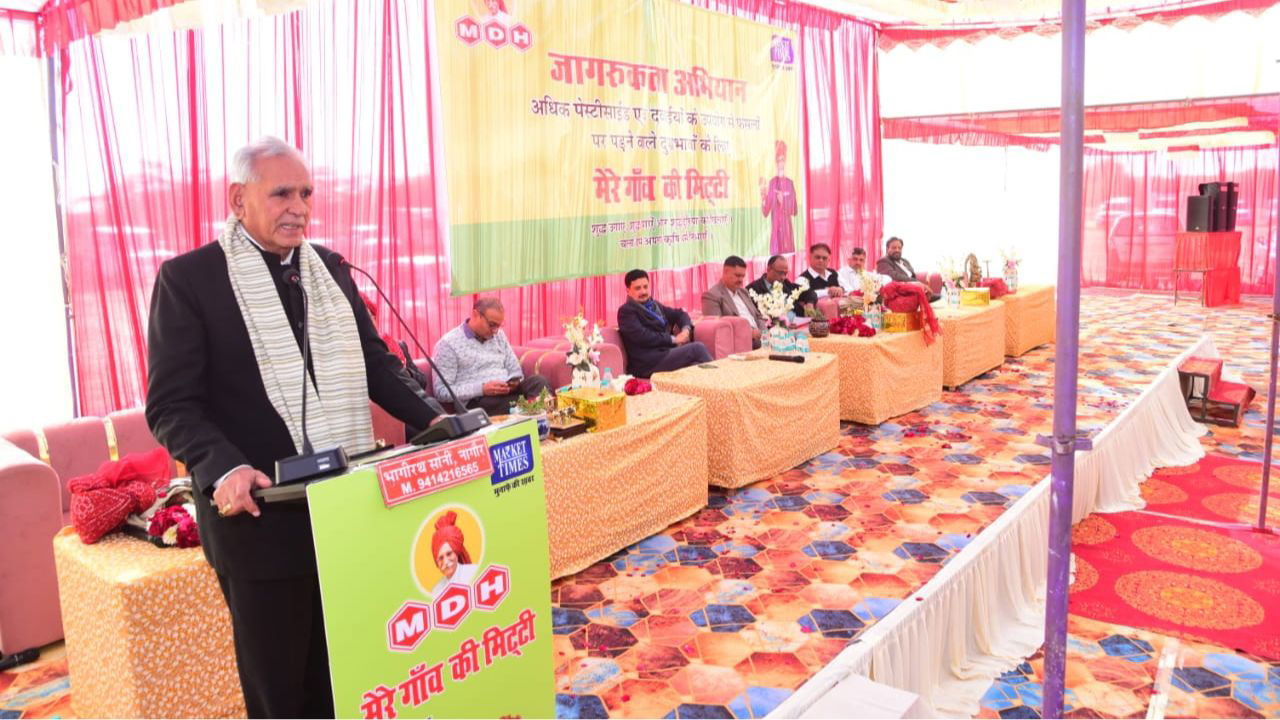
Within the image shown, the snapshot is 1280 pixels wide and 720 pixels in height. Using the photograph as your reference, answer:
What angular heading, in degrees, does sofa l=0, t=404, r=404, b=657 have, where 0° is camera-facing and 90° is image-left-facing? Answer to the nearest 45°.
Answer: approximately 315°

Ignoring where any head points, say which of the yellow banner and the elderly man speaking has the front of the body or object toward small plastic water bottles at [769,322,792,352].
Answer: the yellow banner

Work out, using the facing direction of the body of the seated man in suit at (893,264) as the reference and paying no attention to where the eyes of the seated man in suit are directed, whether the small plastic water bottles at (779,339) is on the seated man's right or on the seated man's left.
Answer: on the seated man's right

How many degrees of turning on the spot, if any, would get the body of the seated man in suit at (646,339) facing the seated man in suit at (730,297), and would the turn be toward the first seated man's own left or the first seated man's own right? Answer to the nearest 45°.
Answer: approximately 90° to the first seated man's own left

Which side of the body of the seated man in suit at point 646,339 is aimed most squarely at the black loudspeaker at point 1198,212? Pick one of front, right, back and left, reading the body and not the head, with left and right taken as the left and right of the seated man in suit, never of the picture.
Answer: left

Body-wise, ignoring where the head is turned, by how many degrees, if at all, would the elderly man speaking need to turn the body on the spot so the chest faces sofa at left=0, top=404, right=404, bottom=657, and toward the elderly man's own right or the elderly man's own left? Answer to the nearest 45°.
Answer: approximately 180°

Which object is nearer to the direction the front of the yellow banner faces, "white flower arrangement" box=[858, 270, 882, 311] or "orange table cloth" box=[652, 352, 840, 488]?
the orange table cloth
